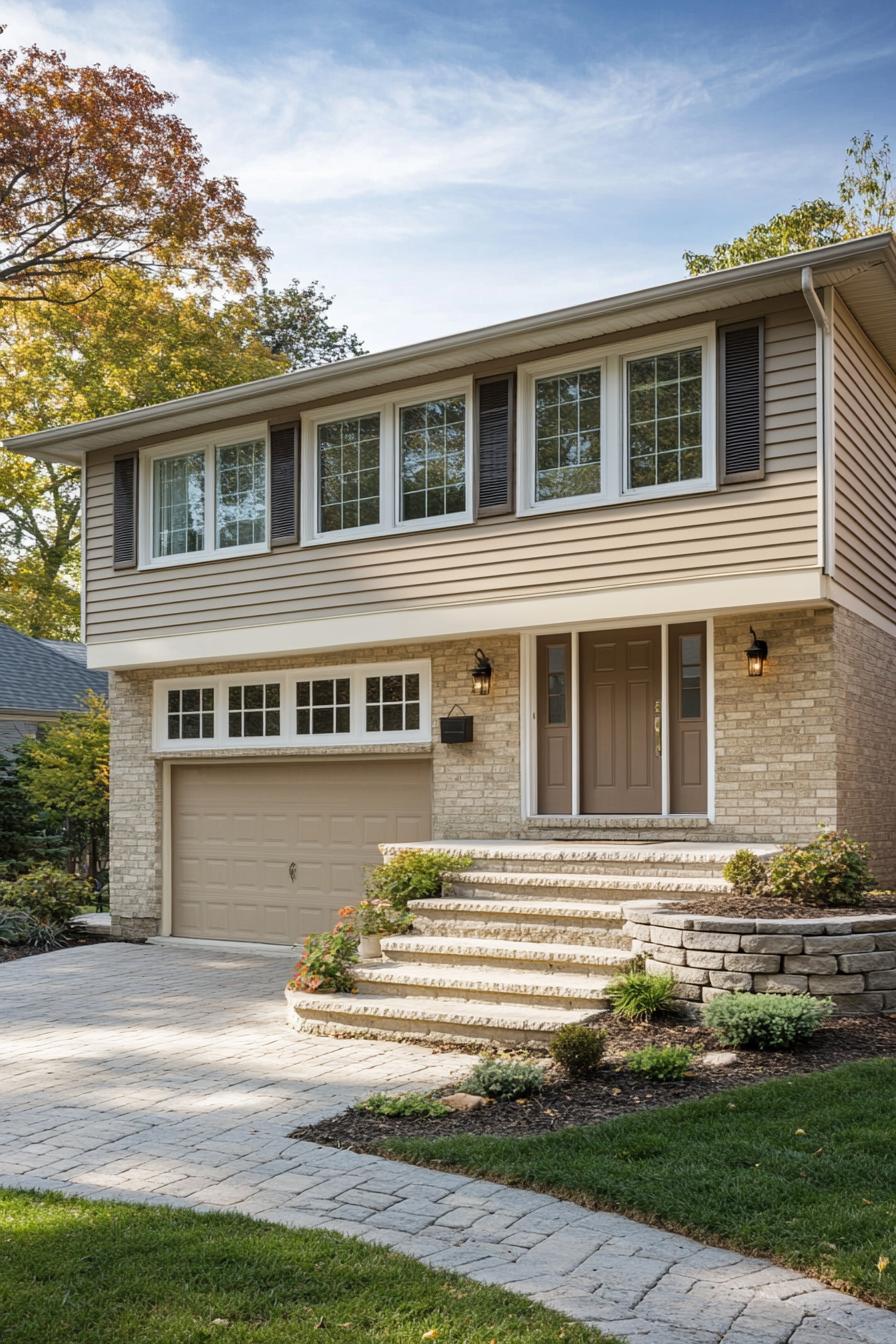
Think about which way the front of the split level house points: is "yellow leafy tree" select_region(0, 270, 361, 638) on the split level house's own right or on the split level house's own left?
on the split level house's own right

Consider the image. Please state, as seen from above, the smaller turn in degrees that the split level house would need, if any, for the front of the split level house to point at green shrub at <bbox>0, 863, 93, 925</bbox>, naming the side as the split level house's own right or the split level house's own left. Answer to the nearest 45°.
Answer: approximately 90° to the split level house's own right

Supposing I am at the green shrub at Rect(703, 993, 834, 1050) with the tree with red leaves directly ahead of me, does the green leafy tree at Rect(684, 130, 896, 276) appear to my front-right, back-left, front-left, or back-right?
front-right

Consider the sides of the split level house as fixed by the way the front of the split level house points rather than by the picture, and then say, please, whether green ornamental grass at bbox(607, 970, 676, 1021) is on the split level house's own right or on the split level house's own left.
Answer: on the split level house's own left

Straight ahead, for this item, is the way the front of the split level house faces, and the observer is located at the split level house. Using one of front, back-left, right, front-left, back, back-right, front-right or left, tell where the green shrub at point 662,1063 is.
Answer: front-left

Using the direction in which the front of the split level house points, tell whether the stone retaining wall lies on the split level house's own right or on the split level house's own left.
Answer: on the split level house's own left

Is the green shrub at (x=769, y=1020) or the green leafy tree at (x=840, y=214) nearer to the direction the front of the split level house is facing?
the green shrub

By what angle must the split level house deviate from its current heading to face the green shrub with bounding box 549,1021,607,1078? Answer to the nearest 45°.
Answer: approximately 45° to its left

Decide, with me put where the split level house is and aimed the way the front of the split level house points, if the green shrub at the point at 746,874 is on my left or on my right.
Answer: on my left

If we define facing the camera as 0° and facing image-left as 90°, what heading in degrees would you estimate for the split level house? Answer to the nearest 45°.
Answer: approximately 45°

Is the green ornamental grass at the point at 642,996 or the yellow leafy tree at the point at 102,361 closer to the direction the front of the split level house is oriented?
the green ornamental grass

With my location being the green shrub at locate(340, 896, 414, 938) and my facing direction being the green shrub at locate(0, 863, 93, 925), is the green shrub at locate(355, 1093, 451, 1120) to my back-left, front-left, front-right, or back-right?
back-left

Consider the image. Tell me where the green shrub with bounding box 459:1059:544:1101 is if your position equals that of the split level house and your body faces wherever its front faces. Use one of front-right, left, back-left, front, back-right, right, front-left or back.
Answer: front-left
